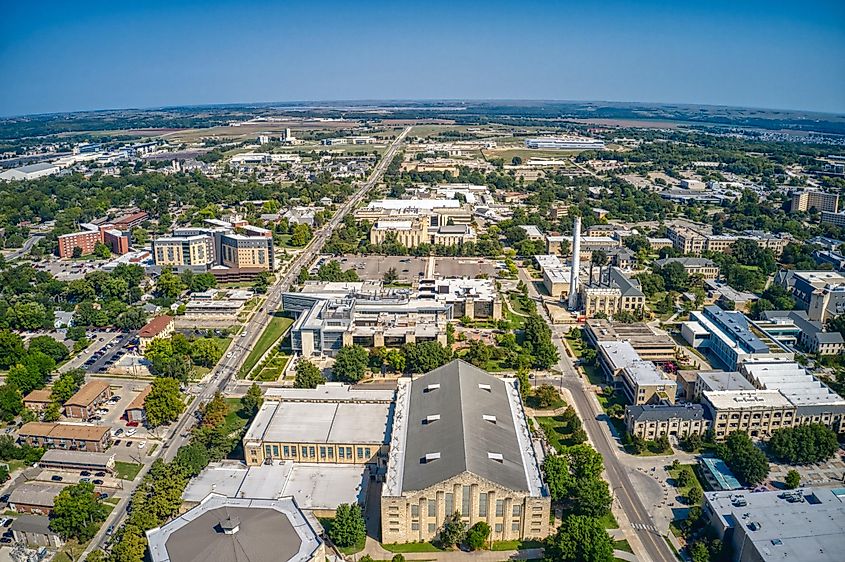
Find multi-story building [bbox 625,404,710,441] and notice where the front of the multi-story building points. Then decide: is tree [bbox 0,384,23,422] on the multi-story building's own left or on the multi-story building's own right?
on the multi-story building's own right

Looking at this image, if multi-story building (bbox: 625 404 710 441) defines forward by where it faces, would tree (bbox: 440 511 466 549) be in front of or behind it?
in front

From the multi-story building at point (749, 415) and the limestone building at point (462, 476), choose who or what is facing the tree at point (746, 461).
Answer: the multi-story building

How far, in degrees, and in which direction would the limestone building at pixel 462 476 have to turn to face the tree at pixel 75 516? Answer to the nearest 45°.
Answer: approximately 90° to its right

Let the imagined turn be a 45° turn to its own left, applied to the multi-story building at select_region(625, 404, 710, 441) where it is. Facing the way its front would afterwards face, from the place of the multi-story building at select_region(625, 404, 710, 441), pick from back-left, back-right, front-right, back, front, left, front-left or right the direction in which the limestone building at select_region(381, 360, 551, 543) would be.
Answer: right

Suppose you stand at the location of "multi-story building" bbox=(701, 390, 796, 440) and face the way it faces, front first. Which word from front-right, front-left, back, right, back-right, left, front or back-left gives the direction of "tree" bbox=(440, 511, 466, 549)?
front-right

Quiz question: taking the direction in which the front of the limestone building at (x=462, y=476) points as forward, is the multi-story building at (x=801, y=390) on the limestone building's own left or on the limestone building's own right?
on the limestone building's own left

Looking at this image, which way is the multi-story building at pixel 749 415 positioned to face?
toward the camera

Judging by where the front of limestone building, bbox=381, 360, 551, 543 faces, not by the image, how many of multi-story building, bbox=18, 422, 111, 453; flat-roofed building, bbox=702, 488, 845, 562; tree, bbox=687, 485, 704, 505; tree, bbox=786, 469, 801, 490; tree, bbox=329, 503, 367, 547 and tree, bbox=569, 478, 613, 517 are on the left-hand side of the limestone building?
4

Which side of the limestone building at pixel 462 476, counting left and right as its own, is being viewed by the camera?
front

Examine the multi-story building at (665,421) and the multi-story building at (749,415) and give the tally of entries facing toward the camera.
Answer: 2

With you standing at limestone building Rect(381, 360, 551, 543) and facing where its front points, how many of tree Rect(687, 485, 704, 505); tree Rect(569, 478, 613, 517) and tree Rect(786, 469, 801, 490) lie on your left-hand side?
3

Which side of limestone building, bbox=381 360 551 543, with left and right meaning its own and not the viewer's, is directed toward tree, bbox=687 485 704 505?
left

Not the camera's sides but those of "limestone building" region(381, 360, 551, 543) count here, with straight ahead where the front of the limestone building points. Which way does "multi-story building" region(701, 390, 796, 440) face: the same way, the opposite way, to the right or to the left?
the same way
